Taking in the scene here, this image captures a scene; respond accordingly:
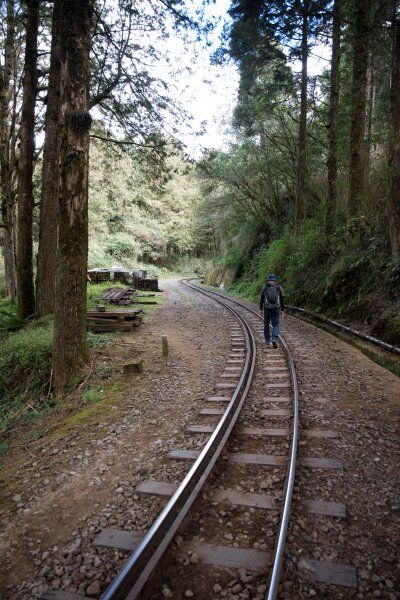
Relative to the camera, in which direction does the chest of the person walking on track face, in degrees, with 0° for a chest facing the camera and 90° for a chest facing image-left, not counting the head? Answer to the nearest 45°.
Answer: approximately 180°

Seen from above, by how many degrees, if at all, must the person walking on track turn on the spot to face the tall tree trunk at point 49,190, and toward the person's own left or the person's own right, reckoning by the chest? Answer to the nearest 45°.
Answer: approximately 90° to the person's own left

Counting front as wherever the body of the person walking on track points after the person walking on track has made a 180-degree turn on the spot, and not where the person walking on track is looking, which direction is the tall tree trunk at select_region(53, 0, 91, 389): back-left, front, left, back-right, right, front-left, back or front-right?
front-right

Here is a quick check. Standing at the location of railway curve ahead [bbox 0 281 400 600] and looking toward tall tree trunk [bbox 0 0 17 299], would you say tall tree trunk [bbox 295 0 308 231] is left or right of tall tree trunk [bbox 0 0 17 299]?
right

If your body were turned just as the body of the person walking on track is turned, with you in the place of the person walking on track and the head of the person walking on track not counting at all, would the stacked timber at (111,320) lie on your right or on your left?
on your left

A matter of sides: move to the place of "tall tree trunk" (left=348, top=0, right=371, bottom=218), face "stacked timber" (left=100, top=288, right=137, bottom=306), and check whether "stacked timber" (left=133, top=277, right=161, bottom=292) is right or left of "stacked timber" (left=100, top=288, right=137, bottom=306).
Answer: right

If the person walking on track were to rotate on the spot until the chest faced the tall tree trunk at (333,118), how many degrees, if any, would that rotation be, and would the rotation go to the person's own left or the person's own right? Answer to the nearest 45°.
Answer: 0° — they already face it

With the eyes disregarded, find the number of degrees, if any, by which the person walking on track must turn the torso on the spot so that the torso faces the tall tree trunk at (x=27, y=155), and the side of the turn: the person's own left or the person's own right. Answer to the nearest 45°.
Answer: approximately 90° to the person's own left
